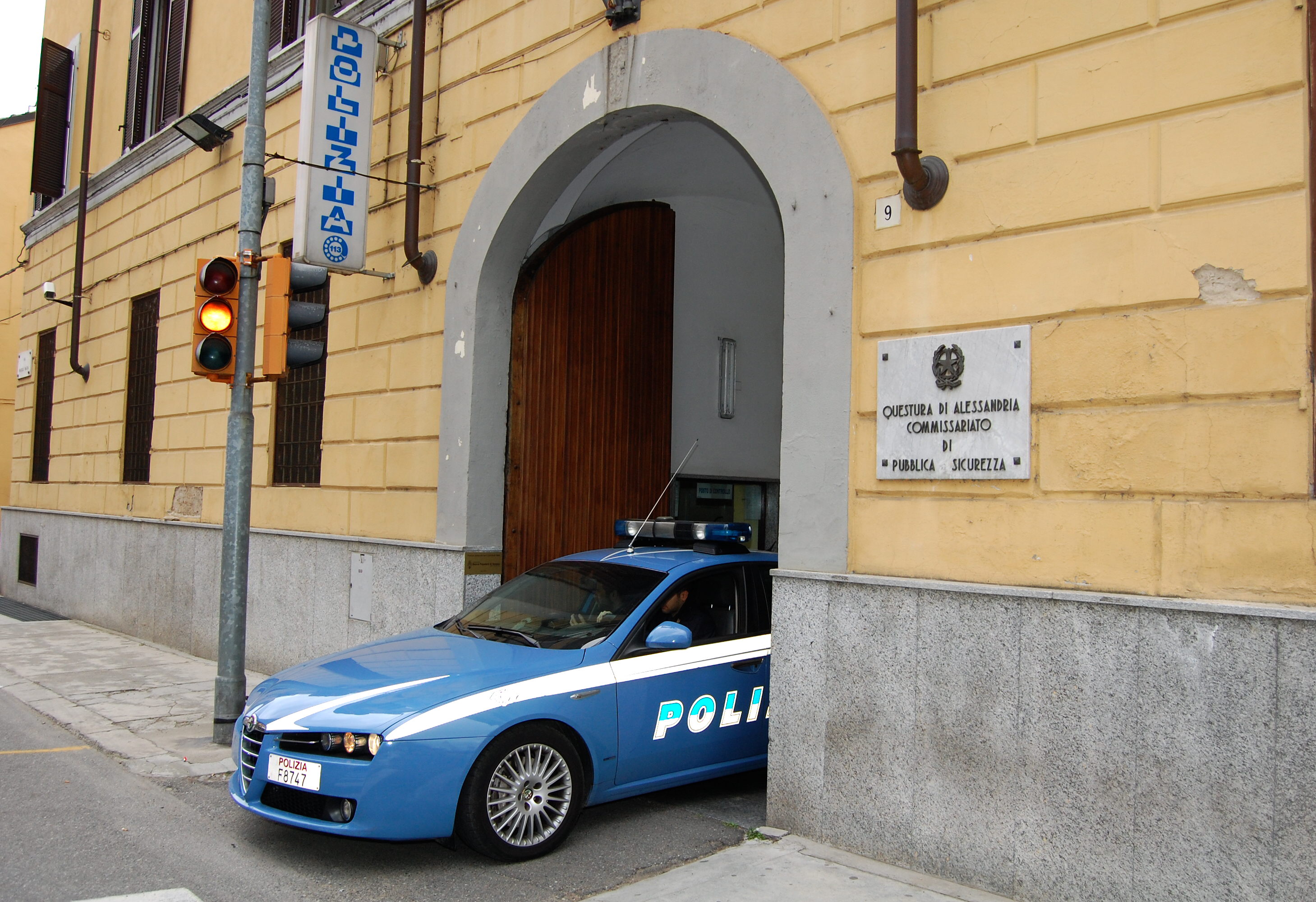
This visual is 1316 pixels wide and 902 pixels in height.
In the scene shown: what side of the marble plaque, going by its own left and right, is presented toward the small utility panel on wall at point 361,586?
right

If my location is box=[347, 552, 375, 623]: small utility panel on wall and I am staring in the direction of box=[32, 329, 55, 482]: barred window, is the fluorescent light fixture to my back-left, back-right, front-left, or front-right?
back-right

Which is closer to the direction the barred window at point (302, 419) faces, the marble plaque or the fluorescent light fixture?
the marble plaque

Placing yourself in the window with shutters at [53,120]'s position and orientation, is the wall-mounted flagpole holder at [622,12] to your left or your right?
on your left

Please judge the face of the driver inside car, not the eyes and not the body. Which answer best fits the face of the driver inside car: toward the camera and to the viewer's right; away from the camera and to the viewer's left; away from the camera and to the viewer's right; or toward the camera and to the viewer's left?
toward the camera and to the viewer's left

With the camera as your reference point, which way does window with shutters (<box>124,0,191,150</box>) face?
facing the viewer and to the left of the viewer

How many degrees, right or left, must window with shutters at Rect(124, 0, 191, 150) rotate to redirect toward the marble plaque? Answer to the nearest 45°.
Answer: approximately 45° to its left

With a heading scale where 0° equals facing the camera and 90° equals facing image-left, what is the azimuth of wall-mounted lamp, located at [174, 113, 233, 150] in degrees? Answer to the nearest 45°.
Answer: approximately 45°

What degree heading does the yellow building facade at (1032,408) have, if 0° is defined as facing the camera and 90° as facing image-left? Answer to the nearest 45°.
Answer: approximately 45°

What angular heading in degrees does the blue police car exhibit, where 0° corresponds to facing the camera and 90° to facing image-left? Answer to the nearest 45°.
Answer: approximately 45°

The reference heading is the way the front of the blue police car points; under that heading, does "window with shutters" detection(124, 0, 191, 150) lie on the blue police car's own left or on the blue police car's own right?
on the blue police car's own right

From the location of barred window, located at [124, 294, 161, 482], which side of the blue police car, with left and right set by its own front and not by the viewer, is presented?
right
